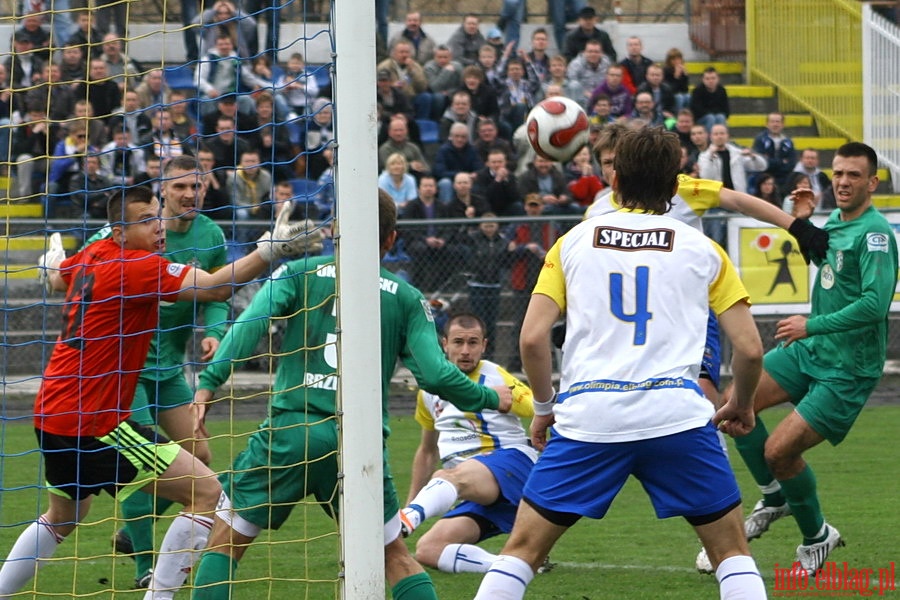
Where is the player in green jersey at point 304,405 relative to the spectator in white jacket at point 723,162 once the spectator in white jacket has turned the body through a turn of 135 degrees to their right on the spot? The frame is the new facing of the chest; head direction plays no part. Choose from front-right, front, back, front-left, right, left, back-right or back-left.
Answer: back-left

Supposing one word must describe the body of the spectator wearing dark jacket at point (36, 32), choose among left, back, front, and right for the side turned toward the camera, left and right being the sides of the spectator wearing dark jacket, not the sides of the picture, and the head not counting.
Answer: front

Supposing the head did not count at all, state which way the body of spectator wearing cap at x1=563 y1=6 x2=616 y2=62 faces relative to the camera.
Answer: toward the camera

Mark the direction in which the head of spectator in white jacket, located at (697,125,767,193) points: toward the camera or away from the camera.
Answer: toward the camera

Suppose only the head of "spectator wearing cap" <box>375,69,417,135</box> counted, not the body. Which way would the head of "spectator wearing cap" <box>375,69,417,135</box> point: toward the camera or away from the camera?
toward the camera

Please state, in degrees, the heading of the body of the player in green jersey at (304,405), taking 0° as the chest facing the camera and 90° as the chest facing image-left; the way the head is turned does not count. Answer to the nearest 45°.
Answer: approximately 180°

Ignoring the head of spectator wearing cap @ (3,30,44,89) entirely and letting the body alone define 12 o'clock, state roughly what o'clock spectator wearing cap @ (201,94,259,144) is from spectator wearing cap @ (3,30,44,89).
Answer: spectator wearing cap @ (201,94,259,144) is roughly at 10 o'clock from spectator wearing cap @ (3,30,44,89).

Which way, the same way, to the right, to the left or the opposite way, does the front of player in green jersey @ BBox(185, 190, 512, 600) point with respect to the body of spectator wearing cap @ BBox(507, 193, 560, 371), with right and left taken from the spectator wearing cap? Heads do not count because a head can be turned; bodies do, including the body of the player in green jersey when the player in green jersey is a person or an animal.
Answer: the opposite way

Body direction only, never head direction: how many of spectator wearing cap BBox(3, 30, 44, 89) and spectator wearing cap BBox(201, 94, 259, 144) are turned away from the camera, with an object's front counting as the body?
0

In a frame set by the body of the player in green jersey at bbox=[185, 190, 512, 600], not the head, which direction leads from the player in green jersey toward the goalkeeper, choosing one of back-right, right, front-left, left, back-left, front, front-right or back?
front-left

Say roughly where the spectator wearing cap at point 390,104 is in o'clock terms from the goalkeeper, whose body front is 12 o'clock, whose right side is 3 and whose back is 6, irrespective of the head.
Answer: The spectator wearing cap is roughly at 11 o'clock from the goalkeeper.

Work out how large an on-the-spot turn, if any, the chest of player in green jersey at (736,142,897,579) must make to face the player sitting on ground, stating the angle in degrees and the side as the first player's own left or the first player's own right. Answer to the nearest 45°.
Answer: approximately 45° to the first player's own right

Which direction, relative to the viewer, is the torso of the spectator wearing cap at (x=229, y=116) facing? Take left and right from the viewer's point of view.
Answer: facing the viewer
